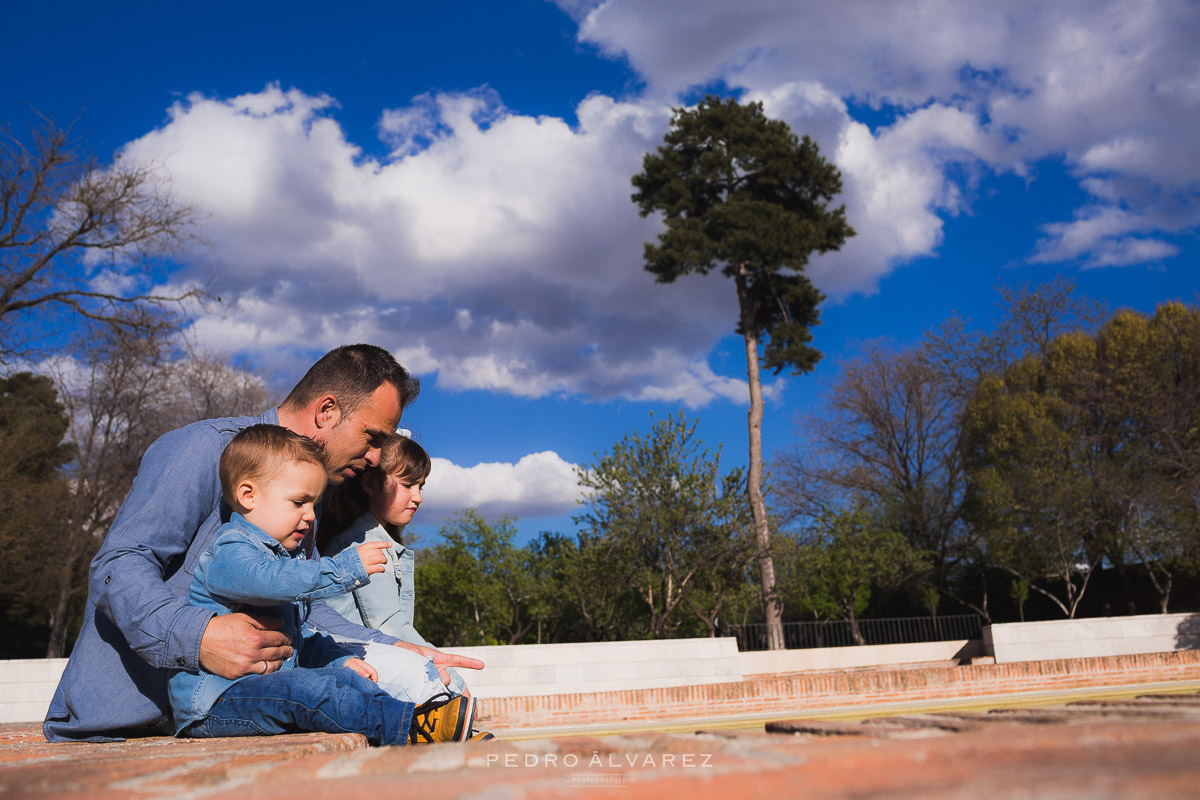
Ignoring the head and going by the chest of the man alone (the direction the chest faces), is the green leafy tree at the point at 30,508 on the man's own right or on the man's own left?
on the man's own left

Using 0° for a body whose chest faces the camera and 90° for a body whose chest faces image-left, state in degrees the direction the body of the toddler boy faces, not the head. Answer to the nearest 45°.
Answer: approximately 270°

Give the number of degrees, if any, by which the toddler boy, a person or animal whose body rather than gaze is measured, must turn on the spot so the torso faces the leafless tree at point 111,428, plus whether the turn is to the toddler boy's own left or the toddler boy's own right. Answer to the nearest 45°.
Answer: approximately 90° to the toddler boy's own left

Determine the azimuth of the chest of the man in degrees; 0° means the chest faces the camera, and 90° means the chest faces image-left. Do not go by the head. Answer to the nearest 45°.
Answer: approximately 270°

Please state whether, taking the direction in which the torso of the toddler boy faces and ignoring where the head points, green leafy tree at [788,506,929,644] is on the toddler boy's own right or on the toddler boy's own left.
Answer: on the toddler boy's own left

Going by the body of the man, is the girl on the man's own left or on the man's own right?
on the man's own left
